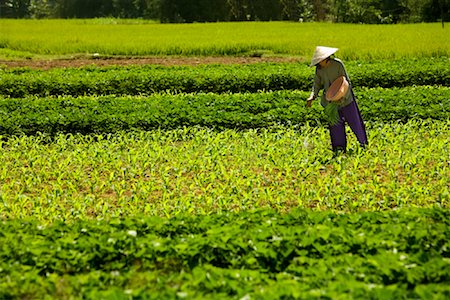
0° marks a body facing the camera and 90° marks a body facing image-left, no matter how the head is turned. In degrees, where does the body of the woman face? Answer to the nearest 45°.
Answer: approximately 45°
